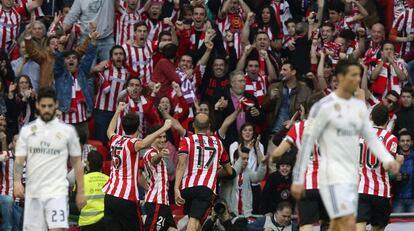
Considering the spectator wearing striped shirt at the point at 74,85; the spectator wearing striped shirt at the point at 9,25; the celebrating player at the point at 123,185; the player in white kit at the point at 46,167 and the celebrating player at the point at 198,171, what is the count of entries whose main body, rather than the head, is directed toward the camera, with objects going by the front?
3

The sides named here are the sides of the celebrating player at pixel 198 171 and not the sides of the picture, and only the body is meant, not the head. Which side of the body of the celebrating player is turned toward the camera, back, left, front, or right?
back

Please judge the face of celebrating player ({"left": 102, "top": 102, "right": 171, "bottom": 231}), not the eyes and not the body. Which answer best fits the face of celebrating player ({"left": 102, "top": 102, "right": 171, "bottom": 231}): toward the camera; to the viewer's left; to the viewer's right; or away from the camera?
away from the camera

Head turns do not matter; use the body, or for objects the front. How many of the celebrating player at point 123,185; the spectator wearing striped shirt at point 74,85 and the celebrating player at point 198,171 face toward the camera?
1

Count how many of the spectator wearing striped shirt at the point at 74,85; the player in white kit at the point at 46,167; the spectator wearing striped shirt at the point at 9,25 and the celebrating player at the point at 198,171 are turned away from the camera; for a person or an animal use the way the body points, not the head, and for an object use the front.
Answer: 1

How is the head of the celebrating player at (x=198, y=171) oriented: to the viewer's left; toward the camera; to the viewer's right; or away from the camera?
away from the camera
